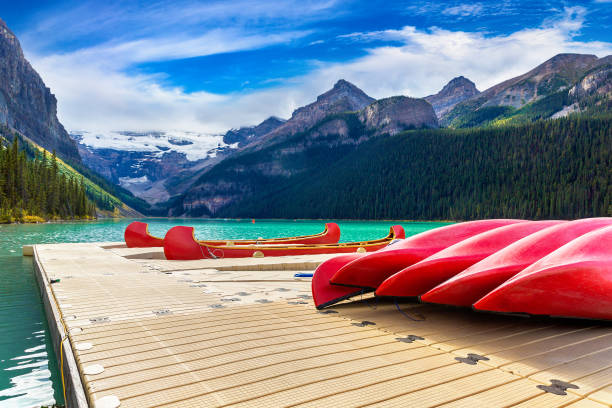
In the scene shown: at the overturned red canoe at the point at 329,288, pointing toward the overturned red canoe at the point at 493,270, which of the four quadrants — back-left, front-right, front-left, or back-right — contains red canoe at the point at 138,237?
back-left
